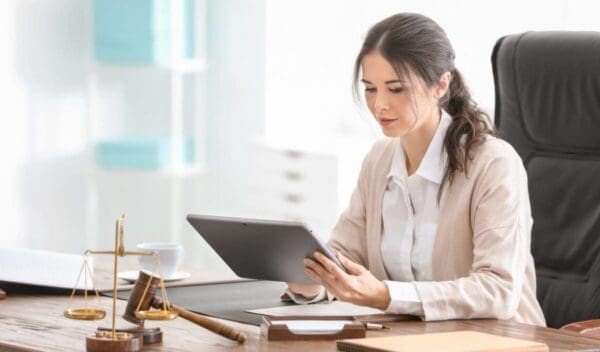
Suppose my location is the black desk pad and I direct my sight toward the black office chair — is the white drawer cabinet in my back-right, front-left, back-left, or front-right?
front-left

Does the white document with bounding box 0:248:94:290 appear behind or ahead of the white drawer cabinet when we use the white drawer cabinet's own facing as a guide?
ahead

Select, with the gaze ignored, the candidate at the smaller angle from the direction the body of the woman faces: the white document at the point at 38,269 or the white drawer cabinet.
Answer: the white document

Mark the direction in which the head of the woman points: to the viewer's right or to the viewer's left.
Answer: to the viewer's left

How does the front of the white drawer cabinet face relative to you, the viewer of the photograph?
facing the viewer

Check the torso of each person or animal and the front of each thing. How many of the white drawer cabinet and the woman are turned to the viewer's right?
0

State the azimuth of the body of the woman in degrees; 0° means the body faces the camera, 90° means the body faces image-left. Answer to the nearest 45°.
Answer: approximately 45°

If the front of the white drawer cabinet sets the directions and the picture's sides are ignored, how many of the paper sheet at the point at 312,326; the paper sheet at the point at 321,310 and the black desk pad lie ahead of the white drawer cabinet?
3

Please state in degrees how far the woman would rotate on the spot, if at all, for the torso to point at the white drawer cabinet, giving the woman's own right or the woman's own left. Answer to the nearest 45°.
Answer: approximately 135° to the woman's own right

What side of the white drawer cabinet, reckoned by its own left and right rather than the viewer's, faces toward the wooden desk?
front

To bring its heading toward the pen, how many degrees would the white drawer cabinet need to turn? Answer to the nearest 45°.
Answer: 0° — it already faces it

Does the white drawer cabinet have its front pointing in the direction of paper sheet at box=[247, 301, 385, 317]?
yes

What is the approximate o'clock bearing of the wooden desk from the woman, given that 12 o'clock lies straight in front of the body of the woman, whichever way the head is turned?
The wooden desk is roughly at 12 o'clock from the woman.

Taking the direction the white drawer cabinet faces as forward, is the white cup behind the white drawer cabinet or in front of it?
in front

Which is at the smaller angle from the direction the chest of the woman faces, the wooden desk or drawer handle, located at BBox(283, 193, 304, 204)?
the wooden desk

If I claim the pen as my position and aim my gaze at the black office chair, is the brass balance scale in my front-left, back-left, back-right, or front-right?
back-left
